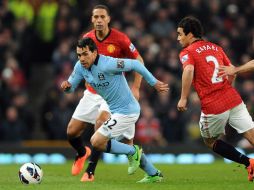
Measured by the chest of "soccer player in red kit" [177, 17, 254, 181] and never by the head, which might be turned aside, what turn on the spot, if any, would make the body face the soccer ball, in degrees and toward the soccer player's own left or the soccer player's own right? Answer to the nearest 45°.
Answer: approximately 45° to the soccer player's own left

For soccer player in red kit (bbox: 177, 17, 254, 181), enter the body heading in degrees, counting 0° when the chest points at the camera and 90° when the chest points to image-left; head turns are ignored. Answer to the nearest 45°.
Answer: approximately 135°

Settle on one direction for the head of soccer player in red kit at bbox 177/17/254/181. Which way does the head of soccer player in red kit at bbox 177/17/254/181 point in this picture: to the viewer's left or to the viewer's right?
to the viewer's left

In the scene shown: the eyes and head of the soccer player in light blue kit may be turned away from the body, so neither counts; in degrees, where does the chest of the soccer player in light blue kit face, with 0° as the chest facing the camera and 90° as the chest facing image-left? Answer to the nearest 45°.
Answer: approximately 45°

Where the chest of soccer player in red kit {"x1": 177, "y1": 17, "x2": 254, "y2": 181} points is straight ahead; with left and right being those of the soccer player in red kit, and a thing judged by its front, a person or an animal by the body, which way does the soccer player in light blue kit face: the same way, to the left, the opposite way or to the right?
to the left
